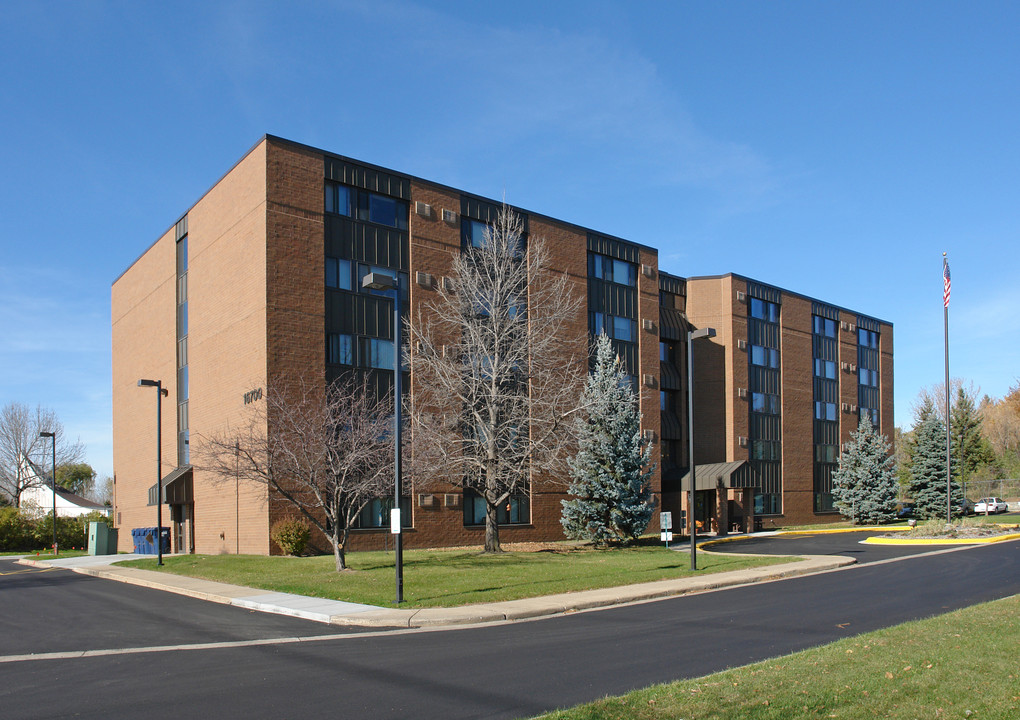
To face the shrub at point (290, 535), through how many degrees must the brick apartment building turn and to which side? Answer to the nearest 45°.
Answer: approximately 45° to its right

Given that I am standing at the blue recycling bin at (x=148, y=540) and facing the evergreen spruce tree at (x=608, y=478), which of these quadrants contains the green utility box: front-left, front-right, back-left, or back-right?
back-left

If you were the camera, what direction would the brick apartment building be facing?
facing the viewer and to the right of the viewer

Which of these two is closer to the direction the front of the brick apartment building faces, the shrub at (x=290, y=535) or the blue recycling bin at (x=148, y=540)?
the shrub
